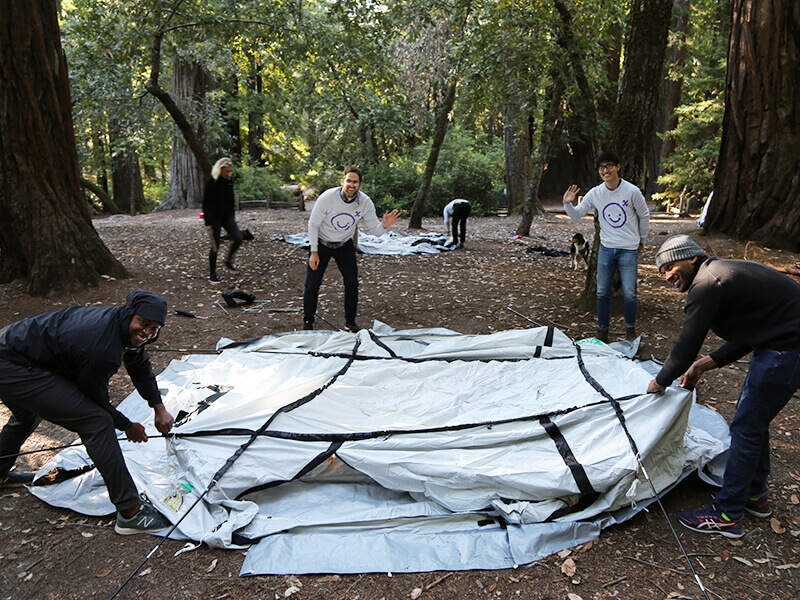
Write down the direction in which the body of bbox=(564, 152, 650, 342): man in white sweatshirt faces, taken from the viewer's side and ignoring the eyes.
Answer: toward the camera

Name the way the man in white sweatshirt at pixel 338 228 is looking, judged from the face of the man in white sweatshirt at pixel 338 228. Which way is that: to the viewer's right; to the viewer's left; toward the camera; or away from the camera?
toward the camera

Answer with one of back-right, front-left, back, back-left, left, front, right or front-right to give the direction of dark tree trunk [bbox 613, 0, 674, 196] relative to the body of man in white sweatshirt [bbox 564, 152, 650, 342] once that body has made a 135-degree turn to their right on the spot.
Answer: front-right

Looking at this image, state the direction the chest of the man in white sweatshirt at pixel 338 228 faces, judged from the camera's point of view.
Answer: toward the camera

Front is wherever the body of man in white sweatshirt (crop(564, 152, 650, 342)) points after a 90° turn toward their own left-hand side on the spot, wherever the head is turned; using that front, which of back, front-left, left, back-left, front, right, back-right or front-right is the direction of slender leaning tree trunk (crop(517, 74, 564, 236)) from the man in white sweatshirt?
left

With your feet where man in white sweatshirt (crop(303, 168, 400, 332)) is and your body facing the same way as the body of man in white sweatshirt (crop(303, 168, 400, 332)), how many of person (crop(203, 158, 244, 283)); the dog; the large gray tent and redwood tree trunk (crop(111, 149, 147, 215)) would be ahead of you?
1

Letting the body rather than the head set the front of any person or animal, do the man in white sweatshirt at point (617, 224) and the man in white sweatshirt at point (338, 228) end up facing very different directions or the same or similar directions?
same or similar directions

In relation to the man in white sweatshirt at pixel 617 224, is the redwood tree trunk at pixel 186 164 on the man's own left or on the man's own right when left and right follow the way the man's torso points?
on the man's own right

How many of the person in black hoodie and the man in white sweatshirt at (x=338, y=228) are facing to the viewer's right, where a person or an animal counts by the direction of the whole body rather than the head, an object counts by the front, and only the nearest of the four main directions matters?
1

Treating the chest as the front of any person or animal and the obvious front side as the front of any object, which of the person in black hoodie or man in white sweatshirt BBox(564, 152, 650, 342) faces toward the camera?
the man in white sweatshirt

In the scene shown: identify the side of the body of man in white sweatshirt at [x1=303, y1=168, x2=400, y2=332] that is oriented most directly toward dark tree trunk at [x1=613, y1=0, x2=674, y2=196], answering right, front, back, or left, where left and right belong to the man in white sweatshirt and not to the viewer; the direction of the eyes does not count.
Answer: left

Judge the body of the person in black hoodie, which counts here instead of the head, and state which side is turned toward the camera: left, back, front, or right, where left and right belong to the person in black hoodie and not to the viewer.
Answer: right

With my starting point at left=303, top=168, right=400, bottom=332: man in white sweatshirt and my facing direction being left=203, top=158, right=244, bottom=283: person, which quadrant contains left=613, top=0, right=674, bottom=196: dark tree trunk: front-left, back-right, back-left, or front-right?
back-right

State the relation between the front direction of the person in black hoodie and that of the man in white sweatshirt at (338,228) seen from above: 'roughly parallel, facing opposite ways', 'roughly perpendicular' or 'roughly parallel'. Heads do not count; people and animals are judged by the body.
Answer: roughly perpendicular

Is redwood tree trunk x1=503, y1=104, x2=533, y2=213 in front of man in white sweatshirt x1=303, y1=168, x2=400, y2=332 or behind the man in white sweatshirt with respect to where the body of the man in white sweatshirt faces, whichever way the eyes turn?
behind

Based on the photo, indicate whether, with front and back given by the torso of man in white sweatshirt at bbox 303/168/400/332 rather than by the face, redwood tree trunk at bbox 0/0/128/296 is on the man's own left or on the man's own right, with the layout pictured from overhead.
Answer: on the man's own right

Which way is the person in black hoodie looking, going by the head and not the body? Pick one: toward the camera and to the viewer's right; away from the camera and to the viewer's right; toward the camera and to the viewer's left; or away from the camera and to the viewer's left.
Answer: toward the camera and to the viewer's right
